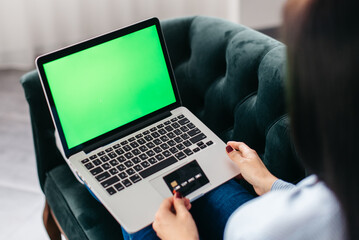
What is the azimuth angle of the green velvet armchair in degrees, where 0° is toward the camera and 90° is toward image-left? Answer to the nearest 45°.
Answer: approximately 45°

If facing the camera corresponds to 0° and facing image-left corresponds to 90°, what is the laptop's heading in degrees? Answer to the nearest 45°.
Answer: approximately 315°
